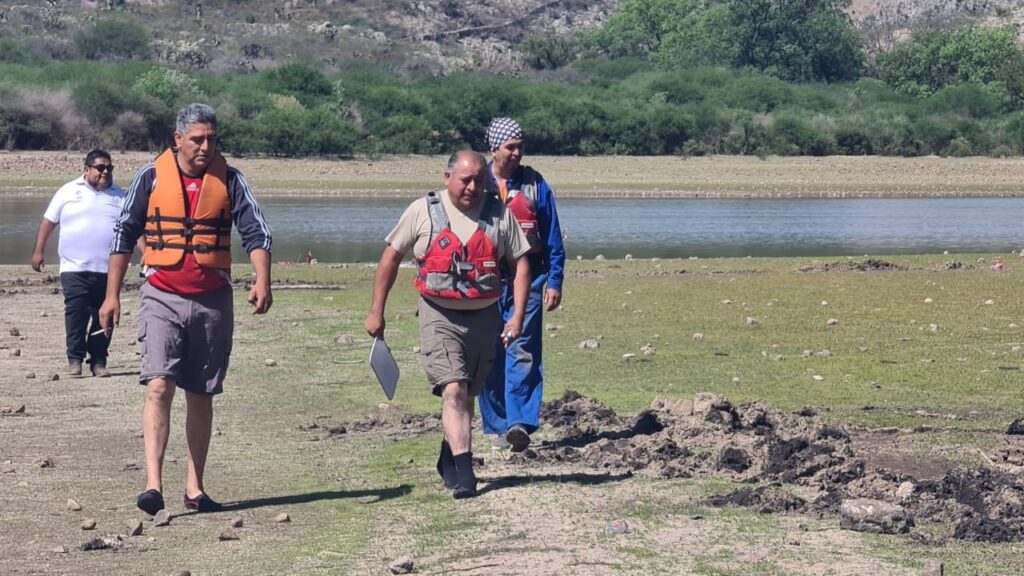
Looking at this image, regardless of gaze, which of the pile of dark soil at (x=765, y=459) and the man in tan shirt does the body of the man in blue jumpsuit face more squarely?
the man in tan shirt

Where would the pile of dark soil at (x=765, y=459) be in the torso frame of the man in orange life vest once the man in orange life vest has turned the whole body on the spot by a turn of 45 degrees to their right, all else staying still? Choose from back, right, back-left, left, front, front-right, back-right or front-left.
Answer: back-left

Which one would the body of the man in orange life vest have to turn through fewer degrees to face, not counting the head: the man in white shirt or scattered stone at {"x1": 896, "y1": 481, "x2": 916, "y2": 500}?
the scattered stone

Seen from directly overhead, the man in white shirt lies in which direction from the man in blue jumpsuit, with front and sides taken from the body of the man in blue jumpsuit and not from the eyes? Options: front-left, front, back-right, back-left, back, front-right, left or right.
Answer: back-right

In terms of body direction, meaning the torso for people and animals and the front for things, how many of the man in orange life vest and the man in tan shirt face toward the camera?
2

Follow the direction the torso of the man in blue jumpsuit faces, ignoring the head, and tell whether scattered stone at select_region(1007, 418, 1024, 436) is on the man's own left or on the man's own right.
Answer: on the man's own left

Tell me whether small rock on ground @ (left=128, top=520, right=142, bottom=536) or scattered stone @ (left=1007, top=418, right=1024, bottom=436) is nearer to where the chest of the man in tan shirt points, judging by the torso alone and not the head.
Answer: the small rock on ground

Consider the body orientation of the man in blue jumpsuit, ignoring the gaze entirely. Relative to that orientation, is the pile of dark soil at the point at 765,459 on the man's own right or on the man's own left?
on the man's own left

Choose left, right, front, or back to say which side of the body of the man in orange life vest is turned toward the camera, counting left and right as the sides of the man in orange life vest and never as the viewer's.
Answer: front

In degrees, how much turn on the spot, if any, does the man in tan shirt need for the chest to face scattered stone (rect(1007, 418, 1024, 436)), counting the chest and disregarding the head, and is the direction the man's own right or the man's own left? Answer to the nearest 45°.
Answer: approximately 90° to the man's own left

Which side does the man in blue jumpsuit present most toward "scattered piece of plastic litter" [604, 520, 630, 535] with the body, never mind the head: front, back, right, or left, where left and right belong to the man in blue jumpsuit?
front

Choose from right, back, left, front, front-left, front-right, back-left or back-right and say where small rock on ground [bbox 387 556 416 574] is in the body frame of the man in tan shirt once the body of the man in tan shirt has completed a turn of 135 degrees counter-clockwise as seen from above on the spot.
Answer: back-right

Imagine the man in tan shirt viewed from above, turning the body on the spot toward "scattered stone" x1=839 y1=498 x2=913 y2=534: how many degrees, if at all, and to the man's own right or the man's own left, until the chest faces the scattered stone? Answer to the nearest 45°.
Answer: approximately 45° to the man's own left

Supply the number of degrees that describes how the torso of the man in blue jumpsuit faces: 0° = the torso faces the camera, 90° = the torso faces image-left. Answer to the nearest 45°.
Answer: approximately 0°
